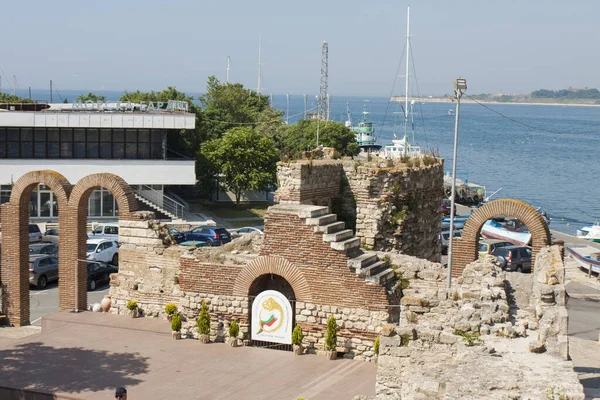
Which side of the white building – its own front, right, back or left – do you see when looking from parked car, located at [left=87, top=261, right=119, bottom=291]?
front

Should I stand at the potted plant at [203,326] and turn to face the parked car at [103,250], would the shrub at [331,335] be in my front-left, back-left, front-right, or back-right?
back-right

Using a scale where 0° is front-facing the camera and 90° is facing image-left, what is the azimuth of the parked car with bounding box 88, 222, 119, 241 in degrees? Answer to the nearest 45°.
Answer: approximately 45°

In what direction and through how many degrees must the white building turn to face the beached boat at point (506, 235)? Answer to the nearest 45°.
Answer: approximately 90° to its left

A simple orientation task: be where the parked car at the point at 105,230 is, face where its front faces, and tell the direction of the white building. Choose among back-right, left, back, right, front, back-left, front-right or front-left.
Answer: back-right

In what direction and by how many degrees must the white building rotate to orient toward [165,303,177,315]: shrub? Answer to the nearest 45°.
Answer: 0° — it already faces it

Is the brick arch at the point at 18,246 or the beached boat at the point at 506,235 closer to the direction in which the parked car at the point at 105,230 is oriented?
the brick arch

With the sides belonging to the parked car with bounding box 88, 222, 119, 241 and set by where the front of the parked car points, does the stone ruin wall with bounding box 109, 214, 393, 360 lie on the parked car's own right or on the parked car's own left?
on the parked car's own left

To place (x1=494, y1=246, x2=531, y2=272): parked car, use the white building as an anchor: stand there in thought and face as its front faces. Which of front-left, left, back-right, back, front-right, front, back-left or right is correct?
front-left

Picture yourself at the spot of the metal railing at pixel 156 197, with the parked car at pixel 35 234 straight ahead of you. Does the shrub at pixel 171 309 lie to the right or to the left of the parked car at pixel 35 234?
left

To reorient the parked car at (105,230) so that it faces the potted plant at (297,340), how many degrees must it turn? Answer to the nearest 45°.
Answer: approximately 45° to its left

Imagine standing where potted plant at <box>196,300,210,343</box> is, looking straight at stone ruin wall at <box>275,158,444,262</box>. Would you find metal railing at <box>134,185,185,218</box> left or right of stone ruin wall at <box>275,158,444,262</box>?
left

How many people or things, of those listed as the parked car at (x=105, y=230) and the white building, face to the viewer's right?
0

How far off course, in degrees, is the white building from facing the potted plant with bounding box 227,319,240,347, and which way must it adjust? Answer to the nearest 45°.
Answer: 0° — it already faces it
